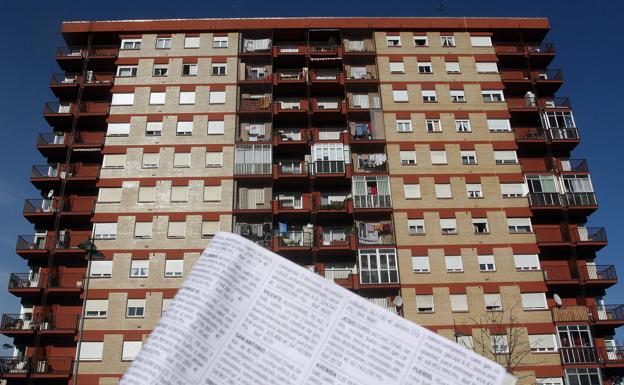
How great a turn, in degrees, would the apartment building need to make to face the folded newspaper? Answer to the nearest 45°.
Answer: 0° — it already faces it

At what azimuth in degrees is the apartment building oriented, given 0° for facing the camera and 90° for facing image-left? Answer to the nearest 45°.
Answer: approximately 0°
